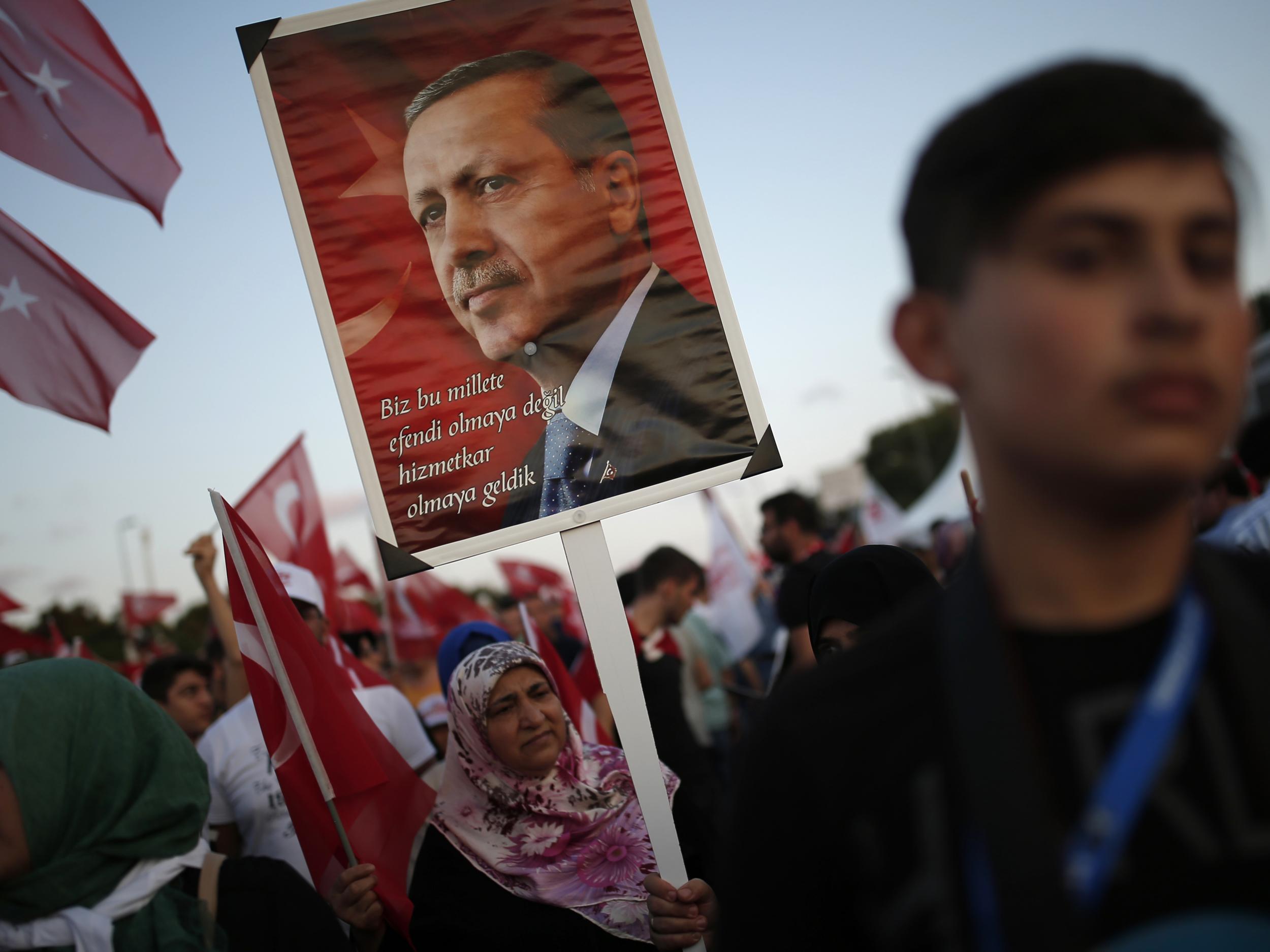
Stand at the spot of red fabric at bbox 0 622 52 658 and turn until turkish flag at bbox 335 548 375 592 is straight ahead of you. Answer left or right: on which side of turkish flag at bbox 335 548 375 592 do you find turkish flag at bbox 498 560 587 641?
right

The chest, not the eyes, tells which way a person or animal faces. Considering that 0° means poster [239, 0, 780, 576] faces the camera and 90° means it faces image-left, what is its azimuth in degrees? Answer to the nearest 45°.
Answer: approximately 0°

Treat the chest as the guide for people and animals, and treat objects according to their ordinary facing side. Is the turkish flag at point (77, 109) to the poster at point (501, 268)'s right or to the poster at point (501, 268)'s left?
on its right

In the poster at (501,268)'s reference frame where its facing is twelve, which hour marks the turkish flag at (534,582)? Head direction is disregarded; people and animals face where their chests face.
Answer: The turkish flag is roughly at 6 o'clock from the poster.

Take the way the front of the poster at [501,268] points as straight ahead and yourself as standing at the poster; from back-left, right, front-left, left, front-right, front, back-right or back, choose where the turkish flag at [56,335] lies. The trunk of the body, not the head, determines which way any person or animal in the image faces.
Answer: back-right

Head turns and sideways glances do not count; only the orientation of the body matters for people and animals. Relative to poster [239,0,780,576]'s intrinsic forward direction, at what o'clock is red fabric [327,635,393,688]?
The red fabric is roughly at 5 o'clock from the poster.

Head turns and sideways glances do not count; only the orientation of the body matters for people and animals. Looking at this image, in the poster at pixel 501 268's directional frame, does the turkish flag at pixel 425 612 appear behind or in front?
behind

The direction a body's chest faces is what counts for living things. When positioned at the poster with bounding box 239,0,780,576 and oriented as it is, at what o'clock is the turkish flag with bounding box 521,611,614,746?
The turkish flag is roughly at 6 o'clock from the poster.

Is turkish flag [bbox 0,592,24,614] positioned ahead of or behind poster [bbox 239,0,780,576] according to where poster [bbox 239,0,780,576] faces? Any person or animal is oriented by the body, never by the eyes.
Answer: behind

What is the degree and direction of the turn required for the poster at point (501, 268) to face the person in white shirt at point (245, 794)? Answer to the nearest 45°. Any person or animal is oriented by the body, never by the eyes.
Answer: approximately 135° to its right
